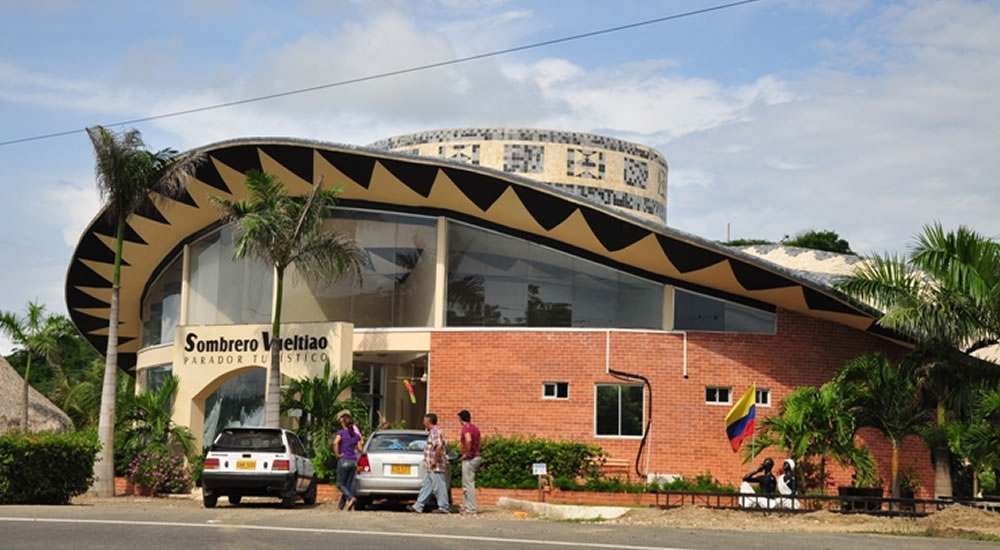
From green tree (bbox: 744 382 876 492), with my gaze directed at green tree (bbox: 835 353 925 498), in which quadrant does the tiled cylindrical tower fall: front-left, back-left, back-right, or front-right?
back-left

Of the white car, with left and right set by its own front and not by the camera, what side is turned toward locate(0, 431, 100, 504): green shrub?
left

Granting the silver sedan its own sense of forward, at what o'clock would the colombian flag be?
The colombian flag is roughly at 2 o'clock from the silver sedan.

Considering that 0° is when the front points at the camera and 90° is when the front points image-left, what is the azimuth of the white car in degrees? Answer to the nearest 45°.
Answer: approximately 180°

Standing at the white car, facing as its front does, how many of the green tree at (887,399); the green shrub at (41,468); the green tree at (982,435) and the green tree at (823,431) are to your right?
3

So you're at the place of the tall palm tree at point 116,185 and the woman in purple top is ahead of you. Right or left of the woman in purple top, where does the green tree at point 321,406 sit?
left

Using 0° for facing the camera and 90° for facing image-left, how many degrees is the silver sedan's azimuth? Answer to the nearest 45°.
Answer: approximately 180°

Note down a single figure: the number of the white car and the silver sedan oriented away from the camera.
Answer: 2
